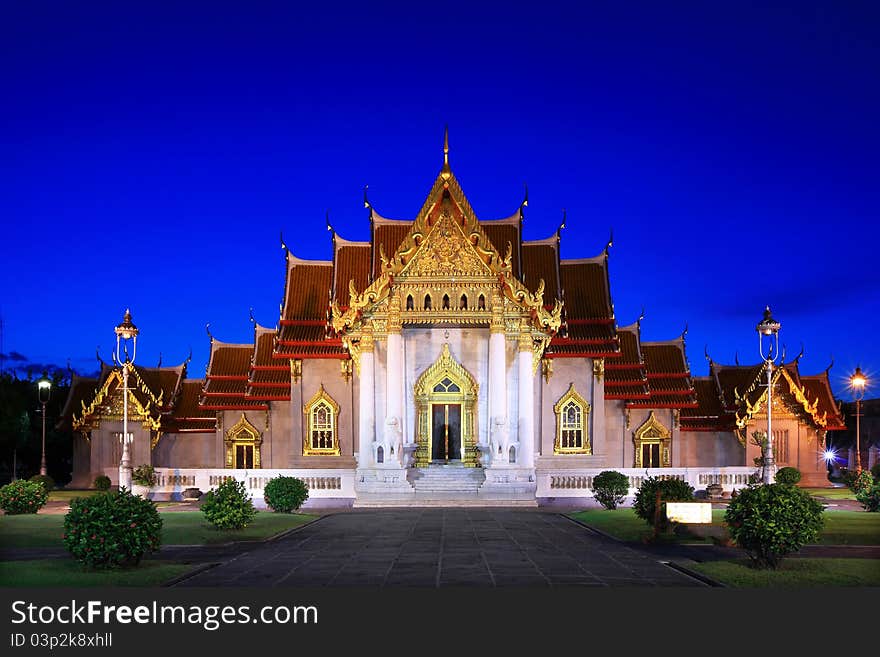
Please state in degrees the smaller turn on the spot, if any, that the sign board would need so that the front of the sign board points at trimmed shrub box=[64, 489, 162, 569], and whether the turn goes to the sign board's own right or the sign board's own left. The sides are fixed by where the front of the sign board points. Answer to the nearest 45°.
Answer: approximately 45° to the sign board's own right

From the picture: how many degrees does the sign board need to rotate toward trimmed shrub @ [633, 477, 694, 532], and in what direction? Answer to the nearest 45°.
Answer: approximately 180°

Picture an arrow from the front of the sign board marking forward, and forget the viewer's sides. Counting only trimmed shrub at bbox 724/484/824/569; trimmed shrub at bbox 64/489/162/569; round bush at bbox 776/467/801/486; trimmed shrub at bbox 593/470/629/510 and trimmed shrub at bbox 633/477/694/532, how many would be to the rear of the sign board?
3

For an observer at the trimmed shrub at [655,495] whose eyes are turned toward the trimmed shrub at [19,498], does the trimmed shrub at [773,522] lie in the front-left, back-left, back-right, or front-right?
back-left

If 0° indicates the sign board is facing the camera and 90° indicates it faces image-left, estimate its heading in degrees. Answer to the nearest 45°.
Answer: approximately 0°

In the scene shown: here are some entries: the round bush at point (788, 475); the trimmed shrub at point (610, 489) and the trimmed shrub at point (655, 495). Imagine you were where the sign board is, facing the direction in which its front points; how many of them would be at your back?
3

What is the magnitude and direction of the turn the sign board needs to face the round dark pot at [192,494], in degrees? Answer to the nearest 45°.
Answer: approximately 135° to its right

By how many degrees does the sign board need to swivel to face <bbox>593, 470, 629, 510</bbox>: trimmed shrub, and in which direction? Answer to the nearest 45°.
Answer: approximately 180°
